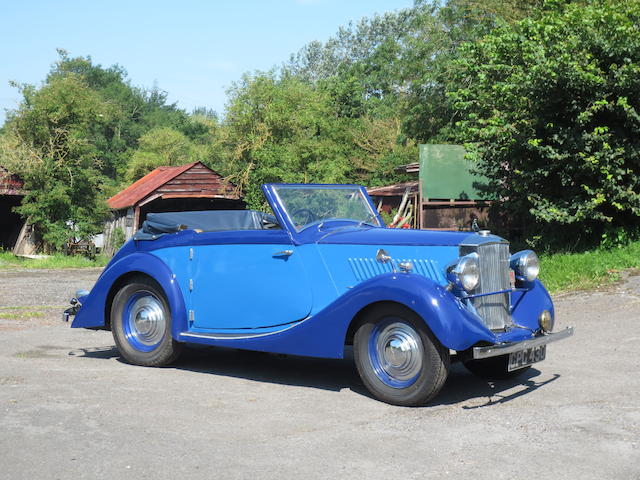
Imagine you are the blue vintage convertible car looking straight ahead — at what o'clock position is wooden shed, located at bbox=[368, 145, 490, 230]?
The wooden shed is roughly at 8 o'clock from the blue vintage convertible car.

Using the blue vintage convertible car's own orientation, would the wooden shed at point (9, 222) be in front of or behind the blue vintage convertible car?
behind

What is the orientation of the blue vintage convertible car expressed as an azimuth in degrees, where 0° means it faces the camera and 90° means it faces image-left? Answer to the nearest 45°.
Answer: approximately 315°

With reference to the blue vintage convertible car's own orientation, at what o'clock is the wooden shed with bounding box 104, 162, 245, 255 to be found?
The wooden shed is roughly at 7 o'clock from the blue vintage convertible car.

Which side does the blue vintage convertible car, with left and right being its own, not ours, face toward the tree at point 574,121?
left

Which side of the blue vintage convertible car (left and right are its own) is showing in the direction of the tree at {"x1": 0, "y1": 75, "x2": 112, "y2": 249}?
back

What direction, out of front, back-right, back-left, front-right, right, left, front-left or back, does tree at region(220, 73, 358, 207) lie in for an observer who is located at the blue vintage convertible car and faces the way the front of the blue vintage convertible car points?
back-left
